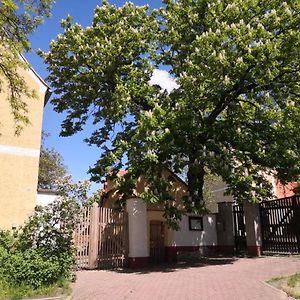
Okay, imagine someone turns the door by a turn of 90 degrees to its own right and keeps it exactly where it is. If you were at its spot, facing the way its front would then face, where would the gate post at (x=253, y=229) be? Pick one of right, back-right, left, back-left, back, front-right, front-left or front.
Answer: back

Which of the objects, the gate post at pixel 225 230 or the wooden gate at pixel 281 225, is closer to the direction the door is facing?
the wooden gate

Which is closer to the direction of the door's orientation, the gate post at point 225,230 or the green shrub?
the green shrub

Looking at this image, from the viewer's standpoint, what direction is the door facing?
toward the camera

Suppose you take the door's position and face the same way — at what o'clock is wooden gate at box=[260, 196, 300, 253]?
The wooden gate is roughly at 9 o'clock from the door.

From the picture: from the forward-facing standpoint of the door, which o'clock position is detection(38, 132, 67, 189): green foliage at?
The green foliage is roughly at 5 o'clock from the door.

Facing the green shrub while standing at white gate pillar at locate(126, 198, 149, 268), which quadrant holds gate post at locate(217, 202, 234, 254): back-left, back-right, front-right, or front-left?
back-left

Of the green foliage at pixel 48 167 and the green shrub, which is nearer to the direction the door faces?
the green shrub

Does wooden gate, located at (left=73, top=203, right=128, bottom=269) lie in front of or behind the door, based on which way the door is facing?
in front

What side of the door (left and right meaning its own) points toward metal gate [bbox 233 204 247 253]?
left

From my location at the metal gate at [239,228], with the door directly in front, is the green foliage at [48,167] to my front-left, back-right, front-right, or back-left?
front-right

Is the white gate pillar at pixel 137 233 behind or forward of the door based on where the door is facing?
forward
